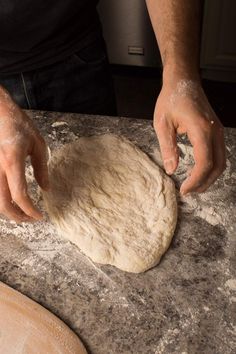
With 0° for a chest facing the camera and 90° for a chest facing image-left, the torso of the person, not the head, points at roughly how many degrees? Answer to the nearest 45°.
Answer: approximately 0°
